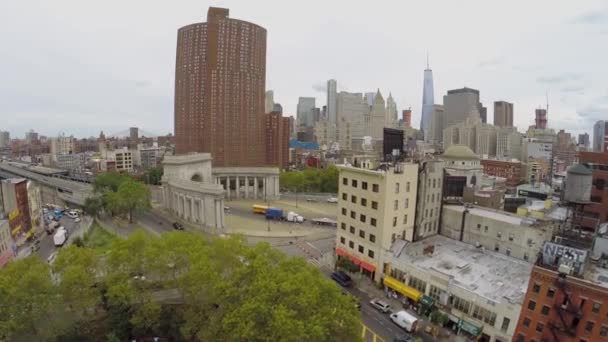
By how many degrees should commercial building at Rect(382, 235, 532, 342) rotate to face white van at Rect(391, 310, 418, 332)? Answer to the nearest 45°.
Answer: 0° — it already faces it

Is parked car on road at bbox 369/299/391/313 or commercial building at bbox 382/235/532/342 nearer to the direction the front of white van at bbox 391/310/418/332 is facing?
the parked car on road

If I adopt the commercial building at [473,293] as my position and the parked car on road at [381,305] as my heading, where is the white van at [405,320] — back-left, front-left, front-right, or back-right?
front-left

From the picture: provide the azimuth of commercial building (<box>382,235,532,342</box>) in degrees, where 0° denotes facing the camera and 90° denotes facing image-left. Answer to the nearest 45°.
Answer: approximately 45°

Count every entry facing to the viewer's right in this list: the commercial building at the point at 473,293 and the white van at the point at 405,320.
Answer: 0

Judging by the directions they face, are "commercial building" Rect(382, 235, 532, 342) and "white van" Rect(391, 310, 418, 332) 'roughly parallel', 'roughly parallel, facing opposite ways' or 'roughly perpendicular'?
roughly perpendicular

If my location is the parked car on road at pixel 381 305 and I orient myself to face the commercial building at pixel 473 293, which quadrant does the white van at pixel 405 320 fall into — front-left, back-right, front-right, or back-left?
front-right

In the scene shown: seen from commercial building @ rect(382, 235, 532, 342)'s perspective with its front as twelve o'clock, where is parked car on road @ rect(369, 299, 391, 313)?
The parked car on road is roughly at 1 o'clock from the commercial building.

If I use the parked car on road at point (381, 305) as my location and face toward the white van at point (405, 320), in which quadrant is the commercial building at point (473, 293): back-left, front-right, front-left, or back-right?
front-left

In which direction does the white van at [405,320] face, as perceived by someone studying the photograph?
facing away from the viewer and to the left of the viewer

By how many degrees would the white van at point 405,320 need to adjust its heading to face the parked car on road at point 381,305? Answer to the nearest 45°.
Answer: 0° — it already faces it

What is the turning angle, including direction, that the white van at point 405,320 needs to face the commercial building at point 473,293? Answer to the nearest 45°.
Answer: approximately 90° to its right
